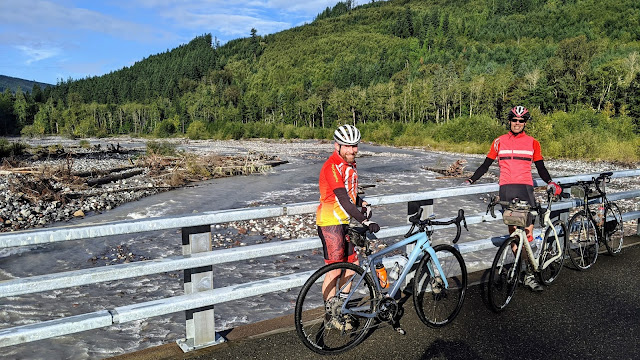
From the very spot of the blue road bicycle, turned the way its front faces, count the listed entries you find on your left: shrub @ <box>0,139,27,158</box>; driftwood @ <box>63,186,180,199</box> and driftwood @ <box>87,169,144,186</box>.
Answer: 3

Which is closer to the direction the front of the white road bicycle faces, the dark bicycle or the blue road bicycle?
the blue road bicycle

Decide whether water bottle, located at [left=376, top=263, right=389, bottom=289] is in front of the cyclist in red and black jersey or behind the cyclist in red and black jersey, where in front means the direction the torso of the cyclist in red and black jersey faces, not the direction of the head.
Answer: in front

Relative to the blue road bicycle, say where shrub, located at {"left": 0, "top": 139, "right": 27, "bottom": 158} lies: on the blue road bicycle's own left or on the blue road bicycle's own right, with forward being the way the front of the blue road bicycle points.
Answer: on the blue road bicycle's own left

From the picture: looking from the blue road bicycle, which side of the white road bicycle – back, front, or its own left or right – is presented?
front

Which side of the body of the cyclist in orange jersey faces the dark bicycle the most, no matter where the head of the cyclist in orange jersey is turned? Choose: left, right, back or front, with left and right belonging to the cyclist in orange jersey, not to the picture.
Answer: left

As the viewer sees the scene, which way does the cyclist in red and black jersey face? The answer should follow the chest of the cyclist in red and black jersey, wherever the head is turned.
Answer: toward the camera

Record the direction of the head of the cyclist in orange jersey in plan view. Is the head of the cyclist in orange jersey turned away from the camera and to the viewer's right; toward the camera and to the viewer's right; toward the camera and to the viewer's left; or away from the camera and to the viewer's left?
toward the camera and to the viewer's right

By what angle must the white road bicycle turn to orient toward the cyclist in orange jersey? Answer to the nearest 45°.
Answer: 0° — it already faces them

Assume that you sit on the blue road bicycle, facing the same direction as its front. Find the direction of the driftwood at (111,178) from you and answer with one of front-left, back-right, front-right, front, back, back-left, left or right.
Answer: left

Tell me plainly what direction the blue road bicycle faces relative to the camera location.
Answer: facing away from the viewer and to the right of the viewer

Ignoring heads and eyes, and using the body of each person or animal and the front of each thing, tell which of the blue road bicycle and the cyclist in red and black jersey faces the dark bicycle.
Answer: the blue road bicycle

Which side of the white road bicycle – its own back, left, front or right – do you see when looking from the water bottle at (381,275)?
front

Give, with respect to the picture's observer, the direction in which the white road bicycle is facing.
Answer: facing the viewer and to the left of the viewer

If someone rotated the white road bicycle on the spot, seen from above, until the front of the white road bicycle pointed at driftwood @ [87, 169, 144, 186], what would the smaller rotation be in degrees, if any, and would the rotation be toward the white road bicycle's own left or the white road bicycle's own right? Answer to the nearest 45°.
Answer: approximately 90° to the white road bicycle's own right
